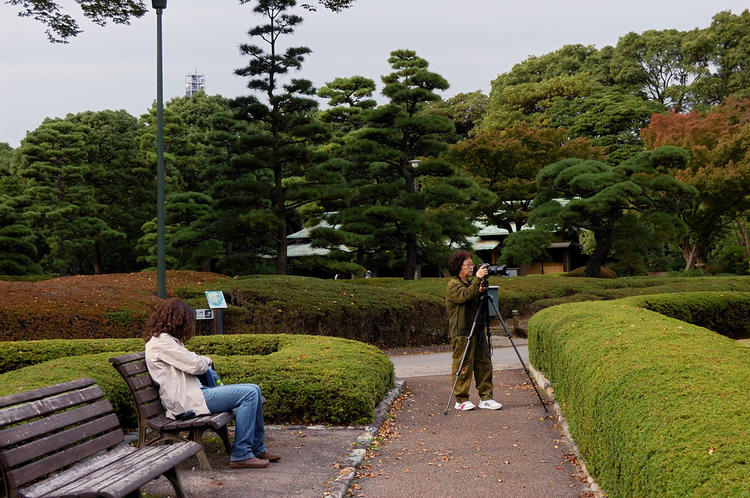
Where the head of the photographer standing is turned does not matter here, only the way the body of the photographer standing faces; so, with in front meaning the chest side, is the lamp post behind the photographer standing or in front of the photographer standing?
behind

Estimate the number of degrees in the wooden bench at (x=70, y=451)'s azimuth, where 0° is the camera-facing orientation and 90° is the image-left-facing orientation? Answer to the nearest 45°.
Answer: approximately 315°

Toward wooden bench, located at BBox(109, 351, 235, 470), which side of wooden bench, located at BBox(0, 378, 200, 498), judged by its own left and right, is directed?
left

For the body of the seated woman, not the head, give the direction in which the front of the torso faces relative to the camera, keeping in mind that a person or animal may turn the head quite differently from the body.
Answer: to the viewer's right

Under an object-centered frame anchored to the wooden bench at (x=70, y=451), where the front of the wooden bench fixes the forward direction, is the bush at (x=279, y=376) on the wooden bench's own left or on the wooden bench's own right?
on the wooden bench's own left

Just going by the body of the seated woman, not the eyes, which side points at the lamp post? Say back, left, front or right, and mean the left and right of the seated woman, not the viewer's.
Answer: left

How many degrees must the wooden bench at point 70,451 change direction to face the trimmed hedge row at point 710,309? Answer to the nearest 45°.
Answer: approximately 90° to its left

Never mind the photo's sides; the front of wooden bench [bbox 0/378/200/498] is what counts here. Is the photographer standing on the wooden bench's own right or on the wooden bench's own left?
on the wooden bench's own left

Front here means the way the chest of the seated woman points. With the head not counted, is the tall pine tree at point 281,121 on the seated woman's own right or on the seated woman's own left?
on the seated woman's own left

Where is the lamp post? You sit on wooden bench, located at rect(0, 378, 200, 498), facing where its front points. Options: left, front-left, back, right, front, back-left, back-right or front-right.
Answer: back-left

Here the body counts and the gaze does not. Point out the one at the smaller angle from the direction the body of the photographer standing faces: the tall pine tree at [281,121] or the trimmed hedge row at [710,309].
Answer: the trimmed hedge row

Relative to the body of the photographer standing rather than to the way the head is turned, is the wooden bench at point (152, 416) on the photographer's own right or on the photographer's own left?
on the photographer's own right
